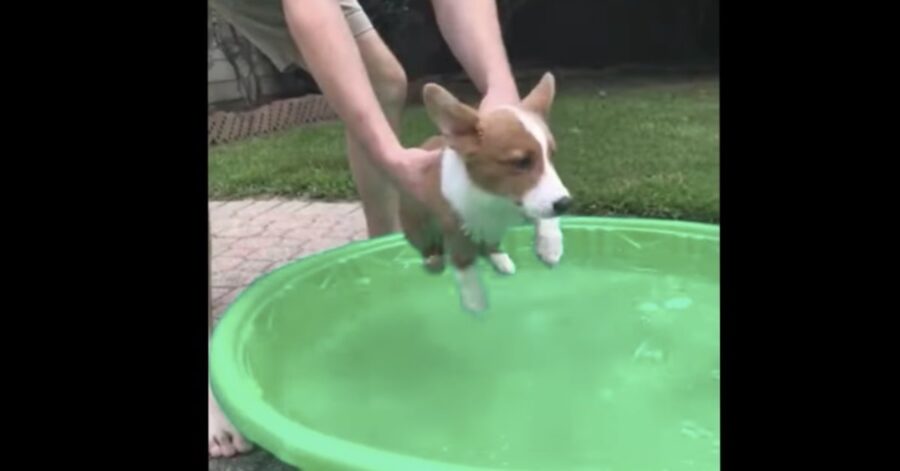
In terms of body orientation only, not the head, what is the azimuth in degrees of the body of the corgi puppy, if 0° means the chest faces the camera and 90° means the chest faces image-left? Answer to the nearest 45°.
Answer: approximately 315°
